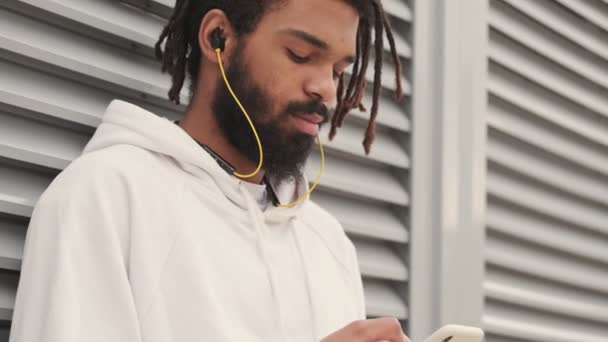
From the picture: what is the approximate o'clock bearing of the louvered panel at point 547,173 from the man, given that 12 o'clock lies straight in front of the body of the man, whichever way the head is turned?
The louvered panel is roughly at 9 o'clock from the man.

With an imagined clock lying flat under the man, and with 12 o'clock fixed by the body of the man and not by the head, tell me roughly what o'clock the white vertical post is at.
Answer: The white vertical post is roughly at 9 o'clock from the man.

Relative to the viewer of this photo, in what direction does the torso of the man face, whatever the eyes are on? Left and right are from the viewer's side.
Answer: facing the viewer and to the right of the viewer
